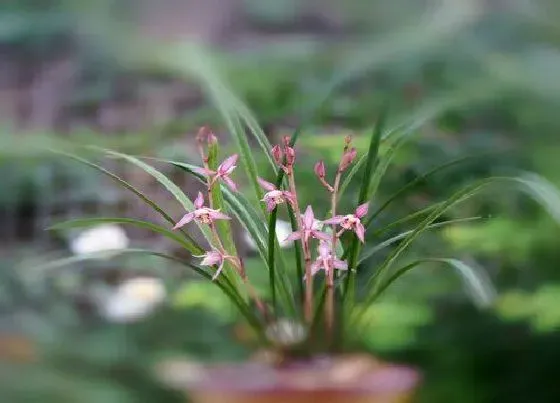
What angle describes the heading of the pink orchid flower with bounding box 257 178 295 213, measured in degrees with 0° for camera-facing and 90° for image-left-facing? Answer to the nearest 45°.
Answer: approximately 45°

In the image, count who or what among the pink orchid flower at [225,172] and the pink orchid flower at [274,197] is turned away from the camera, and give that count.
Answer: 0
